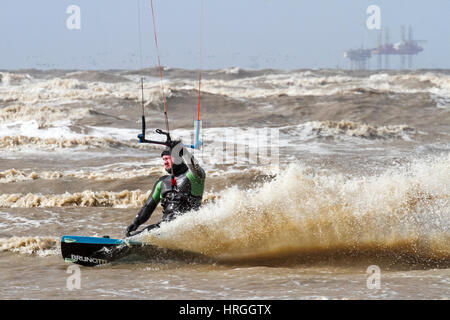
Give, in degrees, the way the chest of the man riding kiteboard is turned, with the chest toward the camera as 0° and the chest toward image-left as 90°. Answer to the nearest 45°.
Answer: approximately 45°
